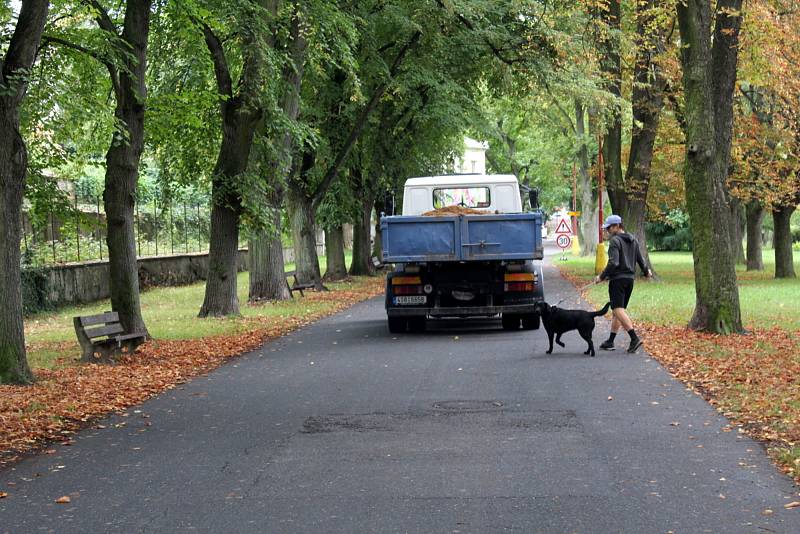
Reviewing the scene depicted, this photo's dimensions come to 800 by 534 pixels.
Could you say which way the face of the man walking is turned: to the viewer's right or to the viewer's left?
to the viewer's left

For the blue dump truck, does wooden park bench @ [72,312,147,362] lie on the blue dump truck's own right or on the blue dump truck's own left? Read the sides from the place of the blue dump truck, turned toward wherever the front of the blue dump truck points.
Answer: on the blue dump truck's own left

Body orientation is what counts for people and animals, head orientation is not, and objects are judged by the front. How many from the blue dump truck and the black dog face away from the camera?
1

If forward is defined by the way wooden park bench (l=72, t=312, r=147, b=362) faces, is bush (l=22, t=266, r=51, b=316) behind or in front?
behind

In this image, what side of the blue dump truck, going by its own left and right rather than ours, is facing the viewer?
back

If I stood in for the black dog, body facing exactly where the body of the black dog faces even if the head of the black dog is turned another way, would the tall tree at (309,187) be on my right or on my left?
on my right

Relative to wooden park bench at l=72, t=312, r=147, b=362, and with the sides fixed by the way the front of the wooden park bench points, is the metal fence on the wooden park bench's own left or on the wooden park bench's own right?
on the wooden park bench's own left

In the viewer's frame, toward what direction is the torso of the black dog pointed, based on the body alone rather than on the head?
to the viewer's left
